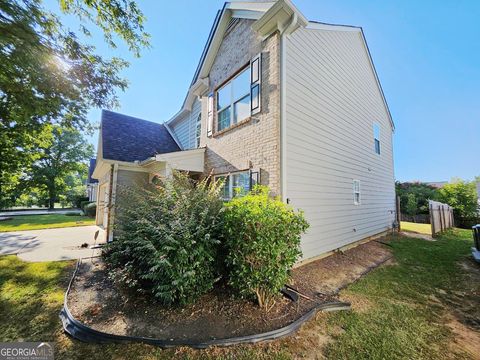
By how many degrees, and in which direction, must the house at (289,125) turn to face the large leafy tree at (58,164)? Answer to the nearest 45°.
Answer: approximately 90° to its right

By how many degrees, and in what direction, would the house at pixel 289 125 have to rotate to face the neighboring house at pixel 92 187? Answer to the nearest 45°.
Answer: approximately 90° to its right

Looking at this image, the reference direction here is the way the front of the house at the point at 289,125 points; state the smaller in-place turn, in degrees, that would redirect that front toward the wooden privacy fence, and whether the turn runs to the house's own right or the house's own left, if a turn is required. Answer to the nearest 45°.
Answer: approximately 180°

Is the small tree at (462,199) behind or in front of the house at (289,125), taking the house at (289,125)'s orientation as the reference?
behind

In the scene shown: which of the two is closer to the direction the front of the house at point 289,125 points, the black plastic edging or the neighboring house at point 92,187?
the black plastic edging

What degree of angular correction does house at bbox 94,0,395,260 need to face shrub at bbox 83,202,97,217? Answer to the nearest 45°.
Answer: approximately 90° to its right

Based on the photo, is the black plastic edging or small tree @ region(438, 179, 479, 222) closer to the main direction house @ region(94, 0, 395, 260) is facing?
the black plastic edging

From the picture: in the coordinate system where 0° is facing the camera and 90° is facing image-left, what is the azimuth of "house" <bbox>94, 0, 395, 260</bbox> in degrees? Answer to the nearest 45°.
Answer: approximately 45°

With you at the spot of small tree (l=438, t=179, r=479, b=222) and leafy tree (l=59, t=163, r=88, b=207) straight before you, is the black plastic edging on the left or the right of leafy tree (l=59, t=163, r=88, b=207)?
left

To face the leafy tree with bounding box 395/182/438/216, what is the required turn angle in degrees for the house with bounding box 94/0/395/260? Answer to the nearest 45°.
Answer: approximately 180°
